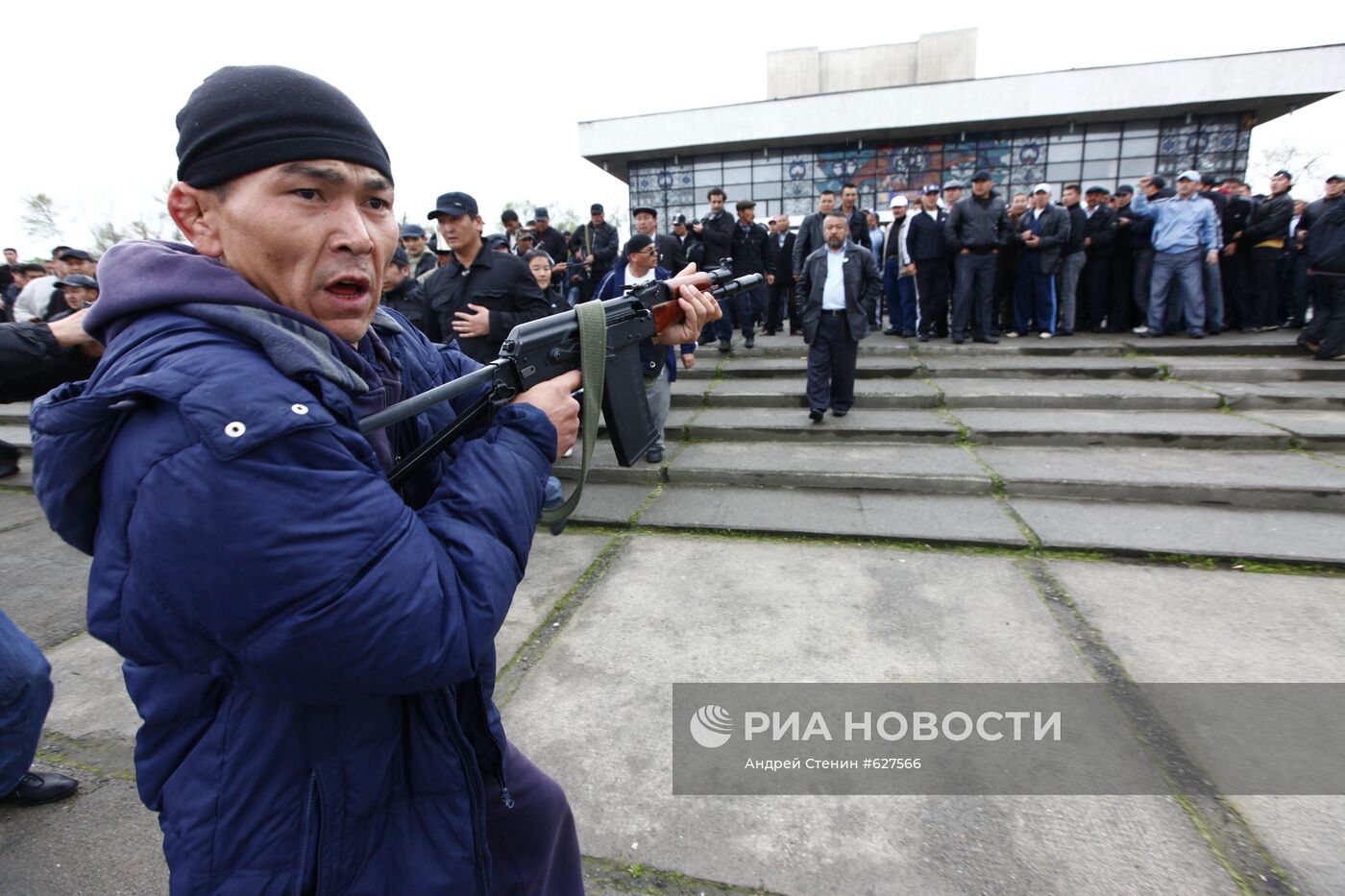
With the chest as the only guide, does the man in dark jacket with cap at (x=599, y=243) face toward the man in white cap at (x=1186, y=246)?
no

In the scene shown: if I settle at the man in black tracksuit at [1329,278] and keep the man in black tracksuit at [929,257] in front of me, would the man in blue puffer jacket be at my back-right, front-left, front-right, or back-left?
front-left

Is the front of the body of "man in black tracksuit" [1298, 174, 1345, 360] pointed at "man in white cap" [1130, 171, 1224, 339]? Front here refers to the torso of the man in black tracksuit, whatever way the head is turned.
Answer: no

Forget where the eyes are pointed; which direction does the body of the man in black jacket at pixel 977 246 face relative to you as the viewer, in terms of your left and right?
facing the viewer

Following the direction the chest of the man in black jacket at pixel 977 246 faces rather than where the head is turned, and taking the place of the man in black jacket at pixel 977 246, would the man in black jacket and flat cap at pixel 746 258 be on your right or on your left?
on your right

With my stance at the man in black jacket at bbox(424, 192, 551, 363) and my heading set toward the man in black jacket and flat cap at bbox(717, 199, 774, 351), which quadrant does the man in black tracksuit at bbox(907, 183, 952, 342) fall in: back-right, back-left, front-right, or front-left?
front-right

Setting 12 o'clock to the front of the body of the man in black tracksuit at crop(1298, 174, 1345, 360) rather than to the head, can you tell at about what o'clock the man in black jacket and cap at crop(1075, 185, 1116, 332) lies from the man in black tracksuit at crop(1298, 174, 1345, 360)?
the man in black jacket and cap at crop(1075, 185, 1116, 332) is roughly at 2 o'clock from the man in black tracksuit at crop(1298, 174, 1345, 360).

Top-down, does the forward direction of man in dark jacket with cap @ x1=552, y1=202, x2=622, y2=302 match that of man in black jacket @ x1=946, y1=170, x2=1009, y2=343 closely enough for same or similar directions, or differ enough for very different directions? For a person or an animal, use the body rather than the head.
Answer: same or similar directions

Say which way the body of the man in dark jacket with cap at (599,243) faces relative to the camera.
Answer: toward the camera

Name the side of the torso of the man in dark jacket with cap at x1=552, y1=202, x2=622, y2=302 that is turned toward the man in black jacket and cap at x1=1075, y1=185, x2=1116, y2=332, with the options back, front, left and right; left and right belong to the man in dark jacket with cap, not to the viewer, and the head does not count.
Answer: left

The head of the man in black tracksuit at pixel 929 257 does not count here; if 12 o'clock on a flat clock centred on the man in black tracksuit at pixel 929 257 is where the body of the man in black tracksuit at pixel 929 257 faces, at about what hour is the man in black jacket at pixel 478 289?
the man in black jacket at pixel 478 289 is roughly at 1 o'clock from the man in black tracksuit at pixel 929 257.

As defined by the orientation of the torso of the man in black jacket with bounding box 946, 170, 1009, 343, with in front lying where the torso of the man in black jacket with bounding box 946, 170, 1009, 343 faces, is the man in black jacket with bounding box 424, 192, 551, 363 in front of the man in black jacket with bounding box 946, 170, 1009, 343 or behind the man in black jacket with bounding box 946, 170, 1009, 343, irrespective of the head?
in front

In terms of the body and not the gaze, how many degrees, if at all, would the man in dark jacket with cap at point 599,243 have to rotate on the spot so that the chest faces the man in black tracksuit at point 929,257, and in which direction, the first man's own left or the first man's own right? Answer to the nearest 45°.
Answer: approximately 45° to the first man's own left

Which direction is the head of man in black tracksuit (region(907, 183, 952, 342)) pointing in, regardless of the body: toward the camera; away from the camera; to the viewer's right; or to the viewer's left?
toward the camera

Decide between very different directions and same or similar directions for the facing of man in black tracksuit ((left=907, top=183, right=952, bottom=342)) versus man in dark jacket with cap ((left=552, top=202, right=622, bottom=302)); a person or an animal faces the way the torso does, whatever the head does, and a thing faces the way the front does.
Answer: same or similar directions

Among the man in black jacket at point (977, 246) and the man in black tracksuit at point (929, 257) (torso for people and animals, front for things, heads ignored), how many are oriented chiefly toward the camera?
2

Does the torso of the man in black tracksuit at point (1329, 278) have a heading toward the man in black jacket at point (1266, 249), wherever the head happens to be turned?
no

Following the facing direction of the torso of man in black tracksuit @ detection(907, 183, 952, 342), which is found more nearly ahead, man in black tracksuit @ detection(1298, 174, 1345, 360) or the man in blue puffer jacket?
the man in blue puffer jacket
